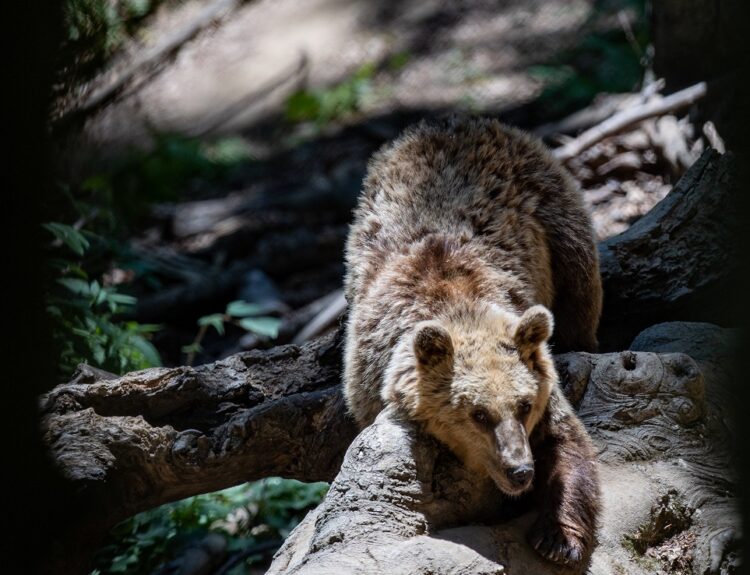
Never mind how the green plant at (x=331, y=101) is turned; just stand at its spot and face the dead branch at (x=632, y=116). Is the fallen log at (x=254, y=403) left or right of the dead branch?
right

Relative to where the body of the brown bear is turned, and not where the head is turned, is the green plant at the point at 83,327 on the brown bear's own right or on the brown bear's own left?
on the brown bear's own right

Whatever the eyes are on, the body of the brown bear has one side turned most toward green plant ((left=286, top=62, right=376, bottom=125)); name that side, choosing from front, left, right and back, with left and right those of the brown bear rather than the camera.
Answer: back

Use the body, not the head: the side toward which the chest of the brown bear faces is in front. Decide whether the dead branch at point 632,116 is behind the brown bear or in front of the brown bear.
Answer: behind

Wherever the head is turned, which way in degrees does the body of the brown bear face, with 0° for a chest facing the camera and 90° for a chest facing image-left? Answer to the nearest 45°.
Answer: approximately 0°

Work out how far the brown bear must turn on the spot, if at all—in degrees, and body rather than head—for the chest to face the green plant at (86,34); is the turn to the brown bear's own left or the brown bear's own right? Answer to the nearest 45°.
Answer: approximately 135° to the brown bear's own right
